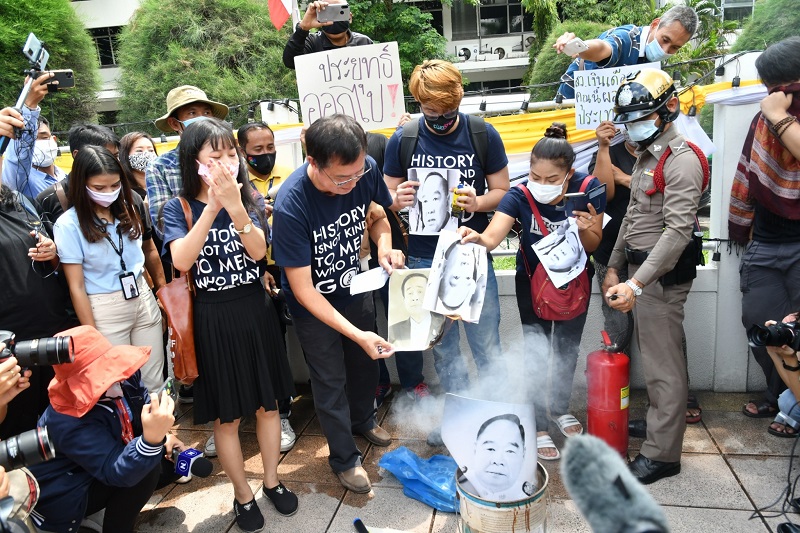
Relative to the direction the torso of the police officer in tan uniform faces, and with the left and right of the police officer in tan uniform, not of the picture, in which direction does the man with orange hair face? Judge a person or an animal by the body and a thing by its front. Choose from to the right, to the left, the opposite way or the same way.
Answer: to the left

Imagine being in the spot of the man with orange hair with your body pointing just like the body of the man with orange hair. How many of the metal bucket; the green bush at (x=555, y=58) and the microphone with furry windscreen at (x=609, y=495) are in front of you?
2

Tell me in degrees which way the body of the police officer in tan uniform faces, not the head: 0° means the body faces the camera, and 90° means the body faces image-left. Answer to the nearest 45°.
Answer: approximately 90°

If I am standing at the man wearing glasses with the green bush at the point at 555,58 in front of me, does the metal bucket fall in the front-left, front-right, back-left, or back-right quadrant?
back-right

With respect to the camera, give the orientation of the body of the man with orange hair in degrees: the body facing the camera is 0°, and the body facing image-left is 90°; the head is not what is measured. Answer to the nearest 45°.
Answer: approximately 0°

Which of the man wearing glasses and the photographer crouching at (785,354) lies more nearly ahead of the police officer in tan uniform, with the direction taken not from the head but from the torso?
the man wearing glasses

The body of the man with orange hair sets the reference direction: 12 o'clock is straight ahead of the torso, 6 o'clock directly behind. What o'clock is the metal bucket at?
The metal bucket is roughly at 12 o'clock from the man with orange hair.

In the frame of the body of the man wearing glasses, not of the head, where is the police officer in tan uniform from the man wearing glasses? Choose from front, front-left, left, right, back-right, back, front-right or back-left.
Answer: front-left
